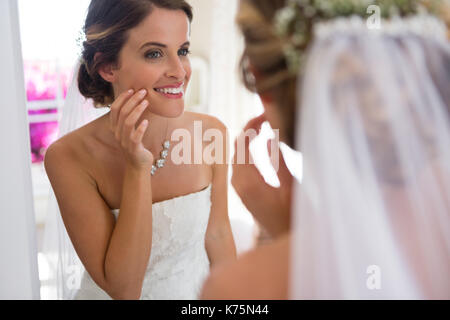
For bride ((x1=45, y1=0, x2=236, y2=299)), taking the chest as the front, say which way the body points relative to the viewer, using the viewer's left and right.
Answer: facing the viewer and to the right of the viewer

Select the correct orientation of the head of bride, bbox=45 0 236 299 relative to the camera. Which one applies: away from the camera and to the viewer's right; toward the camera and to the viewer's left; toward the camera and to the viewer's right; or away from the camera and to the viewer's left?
toward the camera and to the viewer's right

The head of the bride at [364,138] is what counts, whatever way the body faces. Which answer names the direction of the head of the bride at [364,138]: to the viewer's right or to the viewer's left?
to the viewer's left

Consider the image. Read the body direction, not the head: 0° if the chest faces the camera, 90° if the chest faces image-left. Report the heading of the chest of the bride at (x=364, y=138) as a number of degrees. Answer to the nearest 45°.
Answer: approximately 135°
